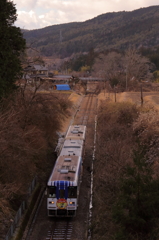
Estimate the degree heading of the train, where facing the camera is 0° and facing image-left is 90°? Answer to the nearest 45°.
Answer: approximately 0°

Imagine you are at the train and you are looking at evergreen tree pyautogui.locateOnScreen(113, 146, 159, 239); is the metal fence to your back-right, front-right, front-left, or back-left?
back-right

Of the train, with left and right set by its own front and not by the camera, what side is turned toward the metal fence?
front

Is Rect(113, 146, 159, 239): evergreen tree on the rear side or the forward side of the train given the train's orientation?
on the forward side
